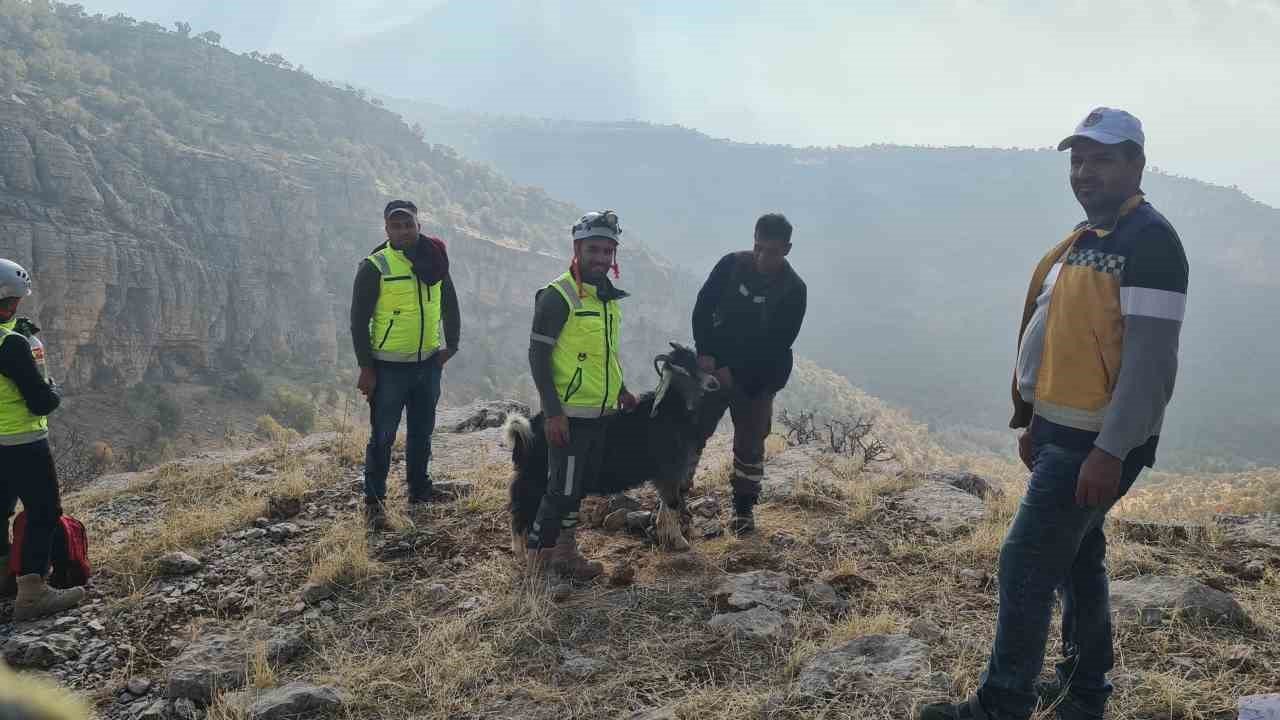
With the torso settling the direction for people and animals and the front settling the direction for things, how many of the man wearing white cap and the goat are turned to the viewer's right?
1

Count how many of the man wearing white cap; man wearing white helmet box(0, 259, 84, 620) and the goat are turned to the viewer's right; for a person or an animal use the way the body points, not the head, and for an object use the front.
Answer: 2

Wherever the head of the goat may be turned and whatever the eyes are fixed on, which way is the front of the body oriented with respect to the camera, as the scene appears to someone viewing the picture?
to the viewer's right

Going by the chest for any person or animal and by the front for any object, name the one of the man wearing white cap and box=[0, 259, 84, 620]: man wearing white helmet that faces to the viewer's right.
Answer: the man wearing white helmet

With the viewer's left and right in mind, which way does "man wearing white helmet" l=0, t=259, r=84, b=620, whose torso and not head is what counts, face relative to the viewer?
facing to the right of the viewer

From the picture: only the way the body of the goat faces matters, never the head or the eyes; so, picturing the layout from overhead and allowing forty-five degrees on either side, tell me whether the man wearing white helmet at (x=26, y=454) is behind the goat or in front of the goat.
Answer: behind

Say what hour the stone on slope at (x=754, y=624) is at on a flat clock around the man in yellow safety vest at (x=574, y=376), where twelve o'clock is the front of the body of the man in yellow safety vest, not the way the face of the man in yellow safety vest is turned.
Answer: The stone on slope is roughly at 12 o'clock from the man in yellow safety vest.
